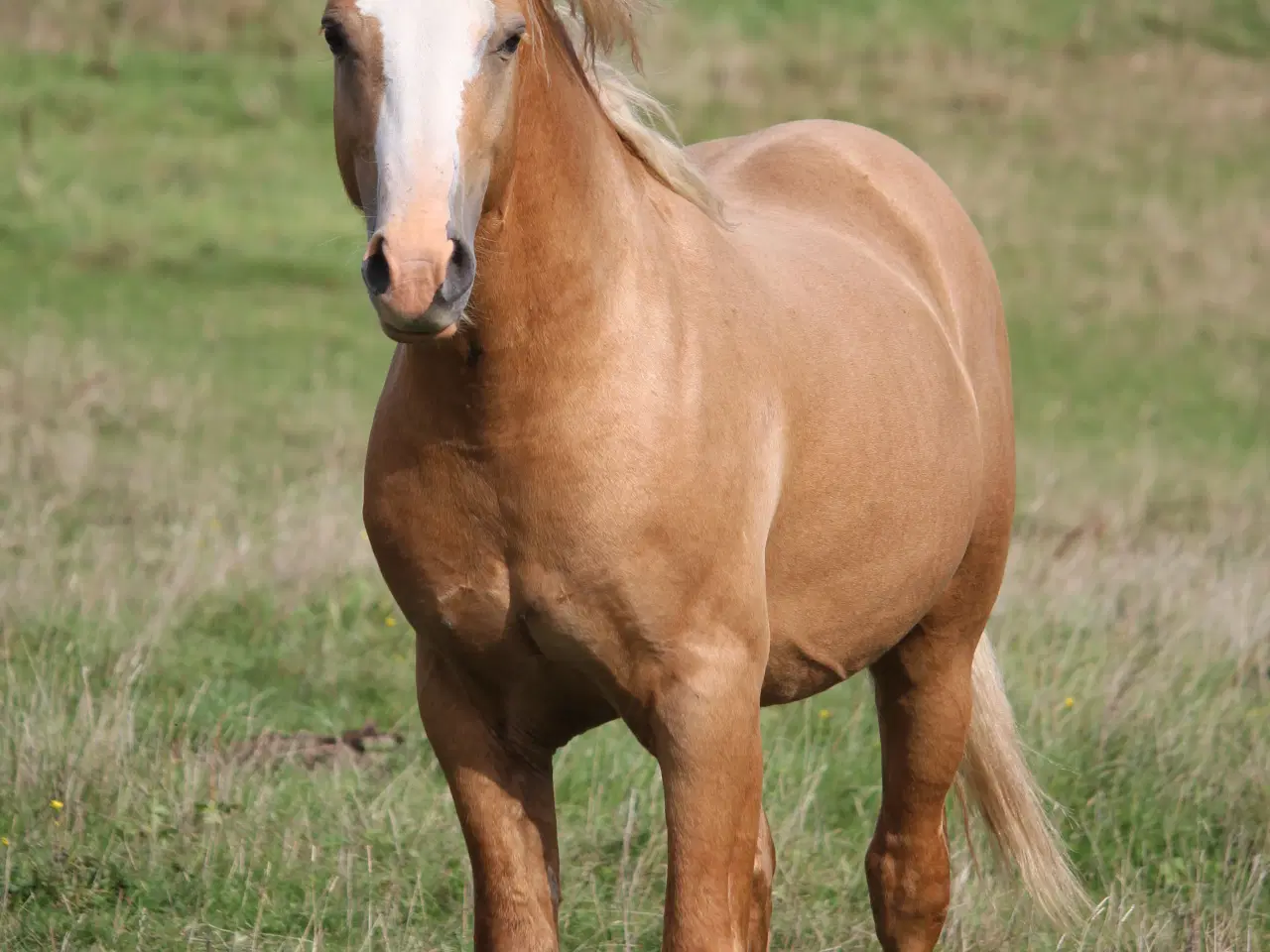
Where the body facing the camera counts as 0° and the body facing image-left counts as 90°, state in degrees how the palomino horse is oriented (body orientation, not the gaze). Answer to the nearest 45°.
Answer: approximately 45°
